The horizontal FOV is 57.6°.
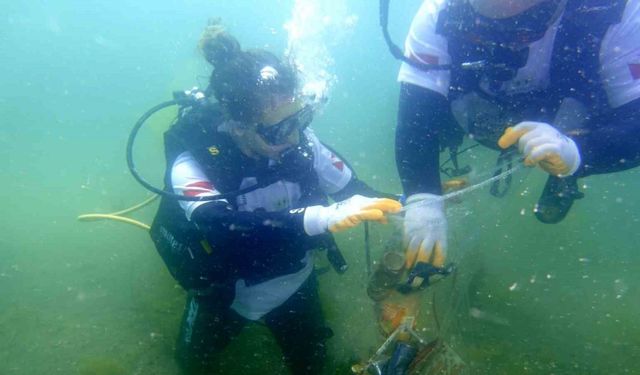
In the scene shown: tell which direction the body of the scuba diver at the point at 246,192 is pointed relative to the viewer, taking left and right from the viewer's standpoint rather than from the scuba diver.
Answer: facing the viewer and to the right of the viewer

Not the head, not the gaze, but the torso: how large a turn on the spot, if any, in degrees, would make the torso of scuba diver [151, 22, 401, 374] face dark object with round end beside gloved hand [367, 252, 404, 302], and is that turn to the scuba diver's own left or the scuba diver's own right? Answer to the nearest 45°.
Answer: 0° — they already face it

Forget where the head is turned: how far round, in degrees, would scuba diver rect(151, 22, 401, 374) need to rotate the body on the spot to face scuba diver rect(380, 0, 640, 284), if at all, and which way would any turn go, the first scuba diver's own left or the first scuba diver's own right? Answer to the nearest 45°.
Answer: approximately 45° to the first scuba diver's own left

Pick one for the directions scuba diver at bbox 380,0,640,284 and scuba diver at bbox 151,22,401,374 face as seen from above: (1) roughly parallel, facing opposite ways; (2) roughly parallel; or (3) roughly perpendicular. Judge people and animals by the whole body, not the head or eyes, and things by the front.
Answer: roughly perpendicular

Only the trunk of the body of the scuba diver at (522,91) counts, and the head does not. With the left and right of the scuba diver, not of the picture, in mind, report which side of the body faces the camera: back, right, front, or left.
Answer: front
